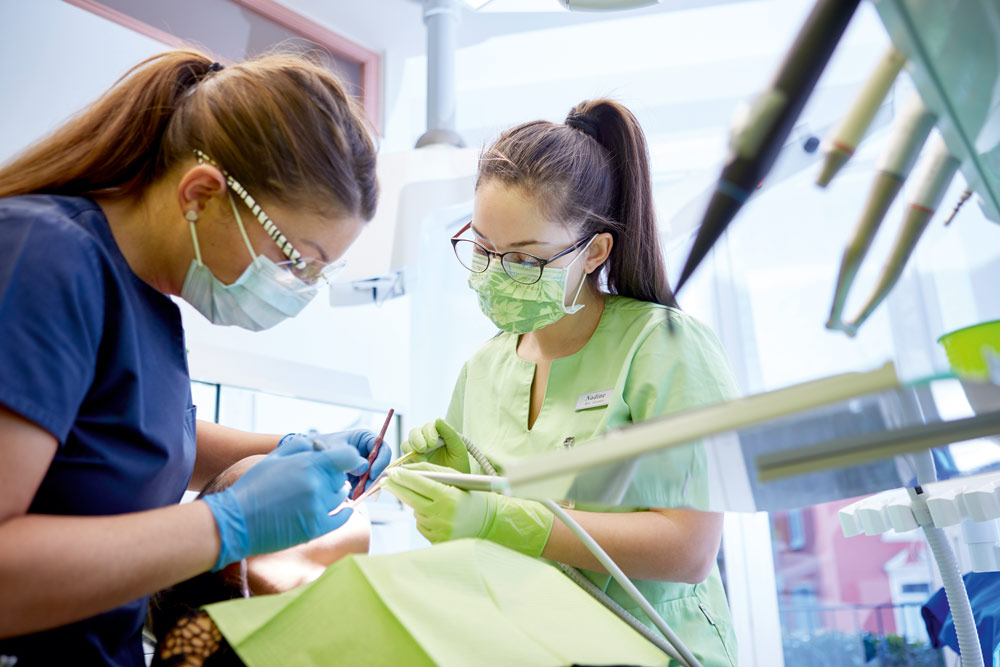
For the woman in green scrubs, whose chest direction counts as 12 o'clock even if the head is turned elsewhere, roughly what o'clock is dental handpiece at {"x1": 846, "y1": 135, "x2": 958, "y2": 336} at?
The dental handpiece is roughly at 10 o'clock from the woman in green scrubs.

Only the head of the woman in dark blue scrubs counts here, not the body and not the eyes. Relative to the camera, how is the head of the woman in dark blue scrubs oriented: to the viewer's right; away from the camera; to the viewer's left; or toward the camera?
to the viewer's right

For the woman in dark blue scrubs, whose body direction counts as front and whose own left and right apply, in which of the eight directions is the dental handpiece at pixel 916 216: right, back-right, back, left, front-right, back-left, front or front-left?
front-right

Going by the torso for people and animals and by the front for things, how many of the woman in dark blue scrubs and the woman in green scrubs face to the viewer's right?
1

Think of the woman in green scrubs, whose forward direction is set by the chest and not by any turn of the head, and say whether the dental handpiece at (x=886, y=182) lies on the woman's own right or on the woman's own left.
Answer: on the woman's own left

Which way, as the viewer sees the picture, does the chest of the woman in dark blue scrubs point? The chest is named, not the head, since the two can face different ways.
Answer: to the viewer's right

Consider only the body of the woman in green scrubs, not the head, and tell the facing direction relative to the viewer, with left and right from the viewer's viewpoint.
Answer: facing the viewer and to the left of the viewer

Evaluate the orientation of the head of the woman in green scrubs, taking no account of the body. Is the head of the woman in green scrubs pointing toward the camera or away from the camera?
toward the camera

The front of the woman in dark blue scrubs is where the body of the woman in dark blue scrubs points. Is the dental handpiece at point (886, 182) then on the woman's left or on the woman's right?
on the woman's right
